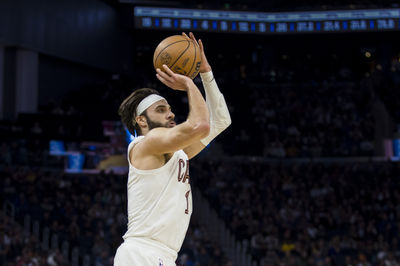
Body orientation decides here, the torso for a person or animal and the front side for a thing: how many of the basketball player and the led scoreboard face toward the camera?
1

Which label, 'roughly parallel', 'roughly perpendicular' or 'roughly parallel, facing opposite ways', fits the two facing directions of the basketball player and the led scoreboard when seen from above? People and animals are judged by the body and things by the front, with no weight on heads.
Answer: roughly perpendicular

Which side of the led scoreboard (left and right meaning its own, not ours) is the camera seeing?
front

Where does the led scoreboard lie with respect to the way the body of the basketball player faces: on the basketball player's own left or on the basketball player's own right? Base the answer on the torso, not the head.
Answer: on the basketball player's own left

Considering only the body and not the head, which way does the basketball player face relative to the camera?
to the viewer's right

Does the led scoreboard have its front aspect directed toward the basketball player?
yes
